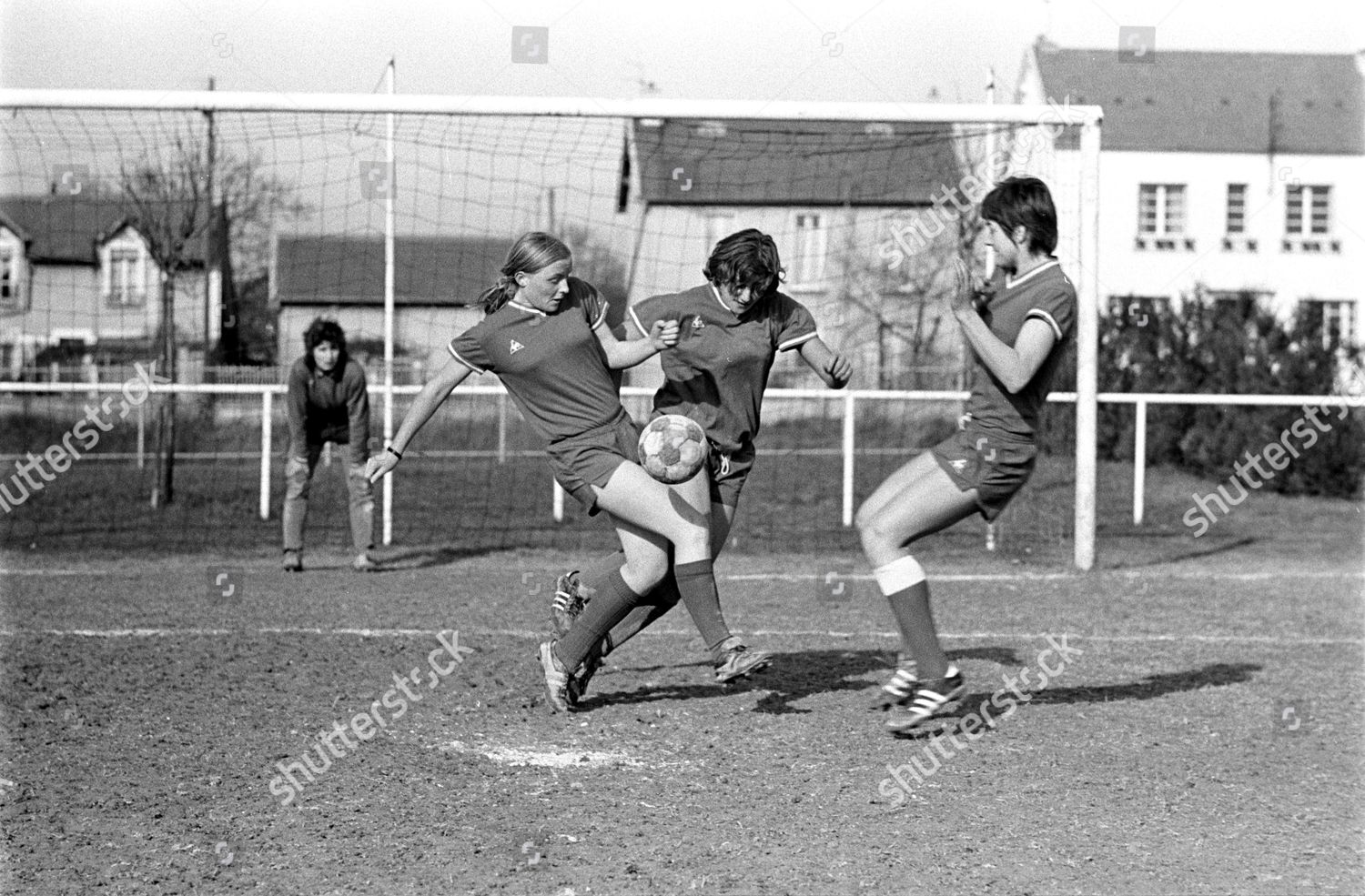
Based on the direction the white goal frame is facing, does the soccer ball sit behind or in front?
in front

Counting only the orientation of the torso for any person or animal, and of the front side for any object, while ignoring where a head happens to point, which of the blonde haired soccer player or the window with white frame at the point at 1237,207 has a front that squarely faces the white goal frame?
the window with white frame

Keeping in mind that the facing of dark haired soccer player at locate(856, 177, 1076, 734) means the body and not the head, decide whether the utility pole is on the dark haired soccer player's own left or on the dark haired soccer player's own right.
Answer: on the dark haired soccer player's own right

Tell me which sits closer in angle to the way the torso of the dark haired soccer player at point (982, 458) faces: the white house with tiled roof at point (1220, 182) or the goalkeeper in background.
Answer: the goalkeeper in background

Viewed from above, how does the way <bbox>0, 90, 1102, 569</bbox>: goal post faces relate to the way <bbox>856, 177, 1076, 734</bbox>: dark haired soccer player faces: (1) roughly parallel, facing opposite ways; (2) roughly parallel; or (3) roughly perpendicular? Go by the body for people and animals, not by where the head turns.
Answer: roughly perpendicular

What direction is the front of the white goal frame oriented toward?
toward the camera

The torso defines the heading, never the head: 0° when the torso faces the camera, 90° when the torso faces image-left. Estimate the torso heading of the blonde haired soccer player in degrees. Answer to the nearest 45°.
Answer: approximately 315°

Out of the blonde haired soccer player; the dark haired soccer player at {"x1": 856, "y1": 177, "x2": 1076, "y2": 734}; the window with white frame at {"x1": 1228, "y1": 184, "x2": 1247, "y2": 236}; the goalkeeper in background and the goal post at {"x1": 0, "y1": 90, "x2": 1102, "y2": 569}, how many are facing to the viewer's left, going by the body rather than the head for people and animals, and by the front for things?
1

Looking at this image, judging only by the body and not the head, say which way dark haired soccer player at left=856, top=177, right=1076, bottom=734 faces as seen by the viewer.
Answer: to the viewer's left

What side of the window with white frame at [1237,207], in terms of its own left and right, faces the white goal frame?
front

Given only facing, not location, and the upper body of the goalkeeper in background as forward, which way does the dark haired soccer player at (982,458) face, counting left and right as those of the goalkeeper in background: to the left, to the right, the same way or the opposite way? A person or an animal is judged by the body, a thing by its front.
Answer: to the right

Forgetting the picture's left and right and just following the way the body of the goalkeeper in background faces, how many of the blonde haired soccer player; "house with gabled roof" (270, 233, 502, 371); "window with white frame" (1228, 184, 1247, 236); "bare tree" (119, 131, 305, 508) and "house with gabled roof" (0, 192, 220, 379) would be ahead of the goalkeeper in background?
1

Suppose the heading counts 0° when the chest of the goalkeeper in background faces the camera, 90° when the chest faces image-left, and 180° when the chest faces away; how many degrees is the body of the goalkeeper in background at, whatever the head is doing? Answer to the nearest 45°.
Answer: approximately 0°

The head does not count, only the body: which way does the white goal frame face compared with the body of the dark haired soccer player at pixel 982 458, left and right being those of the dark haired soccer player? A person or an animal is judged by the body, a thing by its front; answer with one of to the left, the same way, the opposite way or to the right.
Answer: to the left

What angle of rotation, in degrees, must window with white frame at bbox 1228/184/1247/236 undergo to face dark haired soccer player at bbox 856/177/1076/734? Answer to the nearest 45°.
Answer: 0° — it already faces them

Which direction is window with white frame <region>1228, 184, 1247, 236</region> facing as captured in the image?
toward the camera

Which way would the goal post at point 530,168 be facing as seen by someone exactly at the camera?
facing the viewer
